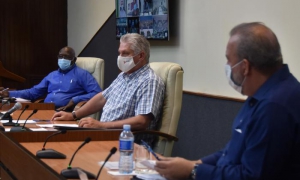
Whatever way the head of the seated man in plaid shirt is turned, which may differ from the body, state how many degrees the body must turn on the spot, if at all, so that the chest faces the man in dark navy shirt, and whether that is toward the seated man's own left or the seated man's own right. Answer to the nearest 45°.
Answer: approximately 45° to the seated man's own left

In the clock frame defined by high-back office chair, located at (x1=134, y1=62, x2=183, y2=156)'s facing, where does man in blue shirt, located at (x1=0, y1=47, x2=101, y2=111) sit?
The man in blue shirt is roughly at 2 o'clock from the high-back office chair.

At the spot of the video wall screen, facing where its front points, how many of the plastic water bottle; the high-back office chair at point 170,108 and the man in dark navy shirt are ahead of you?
3

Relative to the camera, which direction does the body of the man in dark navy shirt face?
to the viewer's left

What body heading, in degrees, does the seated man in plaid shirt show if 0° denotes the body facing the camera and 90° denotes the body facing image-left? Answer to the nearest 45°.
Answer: approximately 45°
